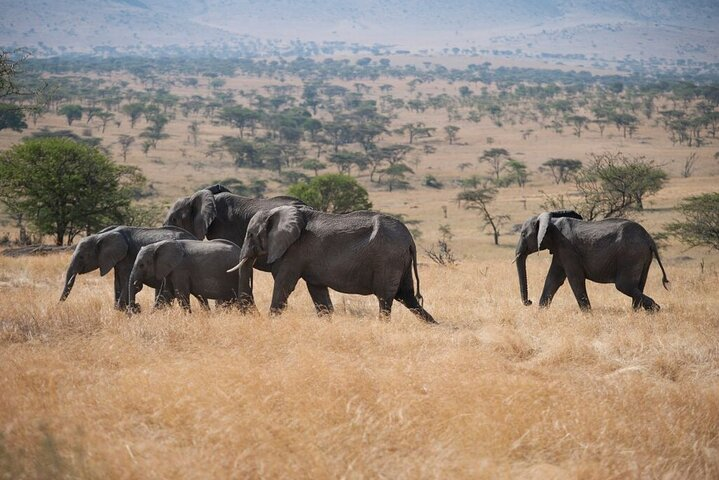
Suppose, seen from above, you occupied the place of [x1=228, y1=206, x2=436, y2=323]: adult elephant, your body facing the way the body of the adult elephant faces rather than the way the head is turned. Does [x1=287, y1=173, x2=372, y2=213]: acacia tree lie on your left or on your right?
on your right

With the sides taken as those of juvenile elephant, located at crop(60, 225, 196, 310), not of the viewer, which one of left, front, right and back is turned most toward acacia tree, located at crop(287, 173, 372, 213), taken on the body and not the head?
right

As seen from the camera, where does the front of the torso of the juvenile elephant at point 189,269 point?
to the viewer's left

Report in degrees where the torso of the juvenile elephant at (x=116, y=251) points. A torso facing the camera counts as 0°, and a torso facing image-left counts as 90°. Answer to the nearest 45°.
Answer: approximately 90°

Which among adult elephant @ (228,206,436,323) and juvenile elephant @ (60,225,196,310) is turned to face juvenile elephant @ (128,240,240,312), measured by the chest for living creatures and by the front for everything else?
the adult elephant

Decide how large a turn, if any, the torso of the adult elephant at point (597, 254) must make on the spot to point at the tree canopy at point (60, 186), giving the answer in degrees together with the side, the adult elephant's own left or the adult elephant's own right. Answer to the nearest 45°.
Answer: approximately 45° to the adult elephant's own right

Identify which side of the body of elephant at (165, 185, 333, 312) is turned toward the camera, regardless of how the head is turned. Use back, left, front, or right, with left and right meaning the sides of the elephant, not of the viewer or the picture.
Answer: left

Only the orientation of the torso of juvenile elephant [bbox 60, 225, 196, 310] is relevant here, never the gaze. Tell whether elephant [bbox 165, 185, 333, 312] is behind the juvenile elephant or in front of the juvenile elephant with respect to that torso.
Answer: behind

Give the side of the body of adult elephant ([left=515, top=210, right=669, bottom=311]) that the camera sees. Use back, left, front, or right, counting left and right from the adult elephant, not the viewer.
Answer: left
